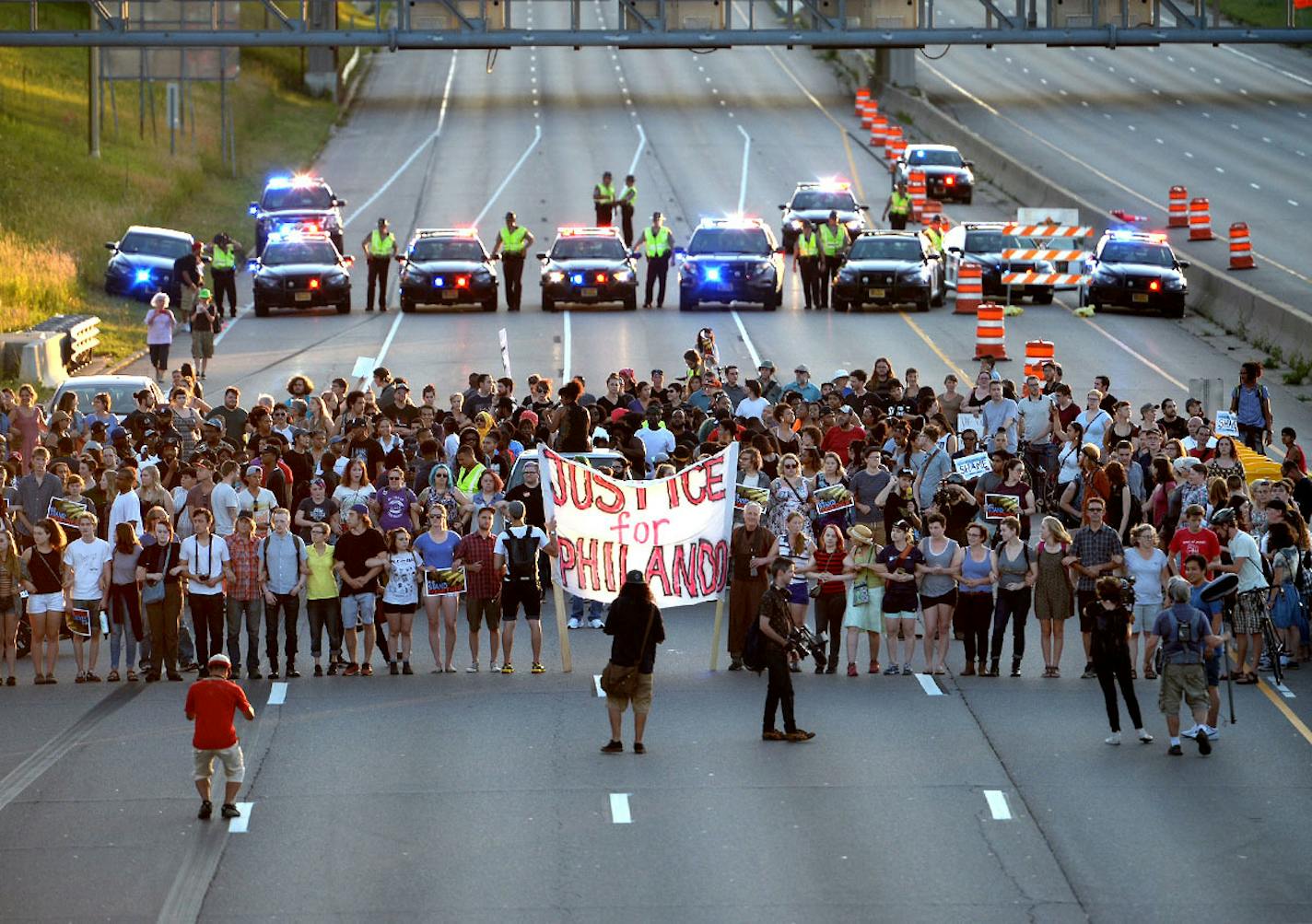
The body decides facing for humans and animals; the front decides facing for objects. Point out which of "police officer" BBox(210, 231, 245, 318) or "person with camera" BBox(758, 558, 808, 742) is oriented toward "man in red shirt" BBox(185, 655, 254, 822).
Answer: the police officer

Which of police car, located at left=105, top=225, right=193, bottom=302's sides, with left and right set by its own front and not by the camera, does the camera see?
front

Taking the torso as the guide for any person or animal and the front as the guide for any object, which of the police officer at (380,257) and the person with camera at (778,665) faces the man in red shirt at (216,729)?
the police officer

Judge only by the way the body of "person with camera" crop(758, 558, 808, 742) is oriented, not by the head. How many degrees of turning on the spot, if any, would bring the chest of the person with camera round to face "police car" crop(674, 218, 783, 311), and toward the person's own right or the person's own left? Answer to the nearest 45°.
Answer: approximately 90° to the person's own left

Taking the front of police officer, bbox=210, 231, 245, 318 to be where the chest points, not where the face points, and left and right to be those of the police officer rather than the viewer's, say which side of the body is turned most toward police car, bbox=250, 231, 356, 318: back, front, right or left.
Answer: left

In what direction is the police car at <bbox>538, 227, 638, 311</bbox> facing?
toward the camera

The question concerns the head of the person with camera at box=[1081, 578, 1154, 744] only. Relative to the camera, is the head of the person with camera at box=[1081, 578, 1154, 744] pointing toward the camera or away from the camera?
away from the camera

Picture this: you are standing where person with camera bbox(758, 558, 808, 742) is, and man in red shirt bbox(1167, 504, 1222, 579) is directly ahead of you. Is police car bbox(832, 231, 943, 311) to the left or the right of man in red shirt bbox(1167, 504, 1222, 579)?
left

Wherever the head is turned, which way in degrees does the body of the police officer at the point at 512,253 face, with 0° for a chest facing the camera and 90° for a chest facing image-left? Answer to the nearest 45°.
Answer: approximately 0°

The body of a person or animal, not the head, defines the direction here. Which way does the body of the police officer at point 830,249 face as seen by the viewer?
toward the camera

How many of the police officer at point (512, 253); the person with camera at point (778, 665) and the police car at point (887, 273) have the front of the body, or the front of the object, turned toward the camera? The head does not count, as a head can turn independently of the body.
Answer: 2

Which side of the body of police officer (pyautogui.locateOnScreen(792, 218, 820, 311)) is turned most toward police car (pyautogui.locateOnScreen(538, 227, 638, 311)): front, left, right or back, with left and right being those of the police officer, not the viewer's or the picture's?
right

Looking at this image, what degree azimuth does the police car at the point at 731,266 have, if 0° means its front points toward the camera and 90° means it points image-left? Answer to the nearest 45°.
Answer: approximately 0°

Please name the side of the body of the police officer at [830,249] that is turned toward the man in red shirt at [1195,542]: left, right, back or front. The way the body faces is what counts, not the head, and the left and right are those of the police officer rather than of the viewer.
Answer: front

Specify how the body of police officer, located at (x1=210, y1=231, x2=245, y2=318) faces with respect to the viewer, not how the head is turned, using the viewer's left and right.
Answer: facing the viewer

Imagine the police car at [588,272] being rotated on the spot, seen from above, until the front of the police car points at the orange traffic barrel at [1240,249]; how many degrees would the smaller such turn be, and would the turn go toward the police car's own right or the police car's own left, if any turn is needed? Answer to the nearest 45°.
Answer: approximately 90° to the police car's own left

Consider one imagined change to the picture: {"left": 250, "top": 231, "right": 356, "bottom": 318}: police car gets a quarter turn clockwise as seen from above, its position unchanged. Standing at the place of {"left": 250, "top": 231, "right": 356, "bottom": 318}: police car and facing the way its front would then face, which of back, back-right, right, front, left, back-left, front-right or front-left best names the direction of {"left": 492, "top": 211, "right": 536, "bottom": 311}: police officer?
back
